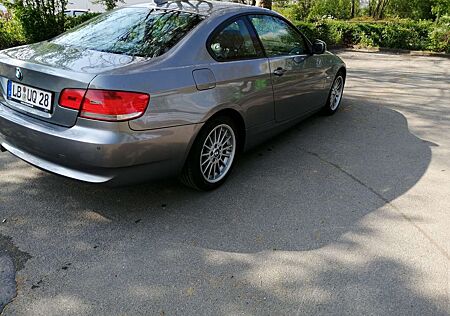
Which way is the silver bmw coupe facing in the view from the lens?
facing away from the viewer and to the right of the viewer

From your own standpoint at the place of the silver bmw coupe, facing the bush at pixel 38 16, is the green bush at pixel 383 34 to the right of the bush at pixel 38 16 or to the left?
right

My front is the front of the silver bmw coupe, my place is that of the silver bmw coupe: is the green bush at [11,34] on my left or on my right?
on my left

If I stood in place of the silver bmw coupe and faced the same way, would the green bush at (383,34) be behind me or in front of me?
in front

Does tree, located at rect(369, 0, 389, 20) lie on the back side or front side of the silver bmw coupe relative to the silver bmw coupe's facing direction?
on the front side

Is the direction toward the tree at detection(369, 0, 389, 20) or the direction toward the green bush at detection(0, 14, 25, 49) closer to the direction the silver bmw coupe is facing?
the tree

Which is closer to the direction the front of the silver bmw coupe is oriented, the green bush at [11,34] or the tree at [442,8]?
the tree

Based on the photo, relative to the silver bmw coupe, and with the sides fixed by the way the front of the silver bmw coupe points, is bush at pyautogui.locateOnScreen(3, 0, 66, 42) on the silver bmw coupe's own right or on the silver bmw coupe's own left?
on the silver bmw coupe's own left

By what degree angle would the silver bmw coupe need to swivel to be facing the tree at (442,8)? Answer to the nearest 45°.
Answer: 0° — it already faces it
